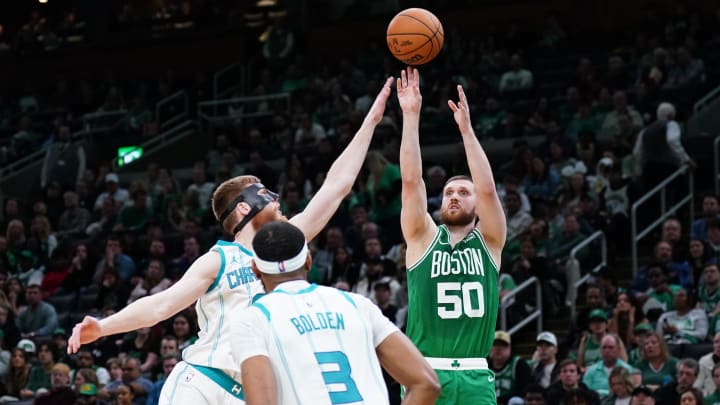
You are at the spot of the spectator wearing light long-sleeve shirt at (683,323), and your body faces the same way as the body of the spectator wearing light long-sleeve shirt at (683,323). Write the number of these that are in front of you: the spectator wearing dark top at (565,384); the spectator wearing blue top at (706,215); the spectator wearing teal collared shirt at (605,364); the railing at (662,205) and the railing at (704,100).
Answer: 2

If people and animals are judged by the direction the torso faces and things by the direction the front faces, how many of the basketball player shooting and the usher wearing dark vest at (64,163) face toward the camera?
2

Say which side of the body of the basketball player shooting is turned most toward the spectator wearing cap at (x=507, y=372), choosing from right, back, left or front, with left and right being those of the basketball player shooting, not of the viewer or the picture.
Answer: back

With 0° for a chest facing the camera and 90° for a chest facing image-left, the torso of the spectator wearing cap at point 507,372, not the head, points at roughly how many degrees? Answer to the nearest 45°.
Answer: approximately 45°

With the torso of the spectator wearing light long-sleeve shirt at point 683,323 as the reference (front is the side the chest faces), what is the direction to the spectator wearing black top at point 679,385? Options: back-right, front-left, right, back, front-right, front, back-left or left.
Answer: front-left

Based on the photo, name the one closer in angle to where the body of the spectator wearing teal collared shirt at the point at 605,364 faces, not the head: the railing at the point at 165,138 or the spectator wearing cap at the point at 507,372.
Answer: the spectator wearing cap

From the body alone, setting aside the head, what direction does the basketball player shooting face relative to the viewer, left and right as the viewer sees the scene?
facing the viewer

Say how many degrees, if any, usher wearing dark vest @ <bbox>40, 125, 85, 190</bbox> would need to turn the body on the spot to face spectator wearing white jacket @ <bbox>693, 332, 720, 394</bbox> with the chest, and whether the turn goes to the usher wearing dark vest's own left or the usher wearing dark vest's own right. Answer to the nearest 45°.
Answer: approximately 45° to the usher wearing dark vest's own left

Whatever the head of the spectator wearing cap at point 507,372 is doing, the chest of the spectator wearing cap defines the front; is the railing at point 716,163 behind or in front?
behind

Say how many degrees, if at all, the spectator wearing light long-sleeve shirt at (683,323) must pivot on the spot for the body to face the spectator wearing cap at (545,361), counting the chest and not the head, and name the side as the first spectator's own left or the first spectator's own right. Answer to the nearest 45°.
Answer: approximately 45° to the first spectator's own right
